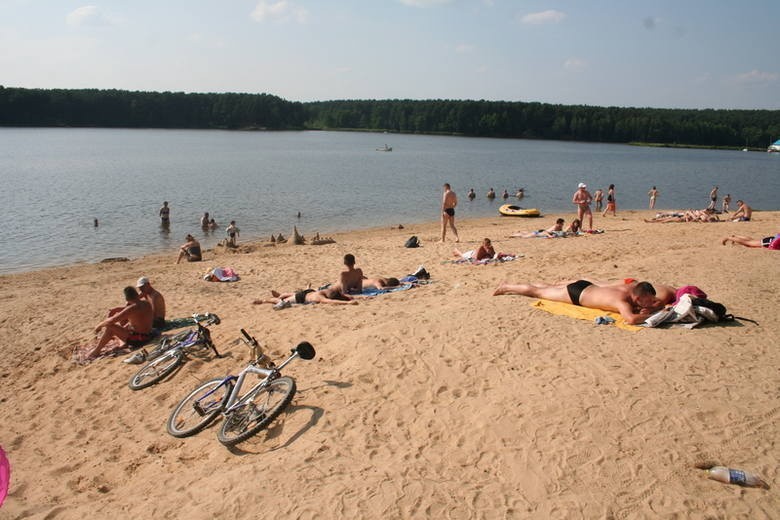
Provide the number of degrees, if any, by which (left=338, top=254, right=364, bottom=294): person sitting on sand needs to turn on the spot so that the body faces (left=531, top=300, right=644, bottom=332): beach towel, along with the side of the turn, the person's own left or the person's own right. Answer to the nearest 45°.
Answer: approximately 135° to the person's own right

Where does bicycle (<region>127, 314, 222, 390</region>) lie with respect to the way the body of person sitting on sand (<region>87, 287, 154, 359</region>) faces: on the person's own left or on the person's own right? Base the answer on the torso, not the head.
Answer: on the person's own left

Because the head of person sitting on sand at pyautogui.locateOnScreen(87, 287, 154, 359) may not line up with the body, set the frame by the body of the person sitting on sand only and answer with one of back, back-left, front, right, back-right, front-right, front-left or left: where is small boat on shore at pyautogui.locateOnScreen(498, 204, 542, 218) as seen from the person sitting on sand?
back-right

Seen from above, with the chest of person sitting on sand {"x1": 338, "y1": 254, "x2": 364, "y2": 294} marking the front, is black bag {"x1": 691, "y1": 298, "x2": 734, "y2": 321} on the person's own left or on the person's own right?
on the person's own right

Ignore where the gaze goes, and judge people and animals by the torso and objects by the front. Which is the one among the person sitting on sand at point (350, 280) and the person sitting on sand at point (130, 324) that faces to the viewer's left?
the person sitting on sand at point (130, 324)

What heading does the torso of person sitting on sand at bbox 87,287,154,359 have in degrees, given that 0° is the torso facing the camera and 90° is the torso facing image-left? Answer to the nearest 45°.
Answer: approximately 90°

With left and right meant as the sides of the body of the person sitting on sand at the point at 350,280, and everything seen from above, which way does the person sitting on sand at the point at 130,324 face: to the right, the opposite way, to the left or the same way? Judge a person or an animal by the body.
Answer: to the left

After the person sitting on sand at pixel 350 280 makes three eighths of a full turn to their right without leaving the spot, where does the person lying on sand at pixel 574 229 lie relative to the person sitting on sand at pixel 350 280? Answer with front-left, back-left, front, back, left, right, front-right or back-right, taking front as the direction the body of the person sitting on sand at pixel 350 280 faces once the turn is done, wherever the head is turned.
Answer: left

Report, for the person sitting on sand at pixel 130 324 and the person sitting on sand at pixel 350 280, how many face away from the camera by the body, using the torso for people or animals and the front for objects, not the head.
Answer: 1

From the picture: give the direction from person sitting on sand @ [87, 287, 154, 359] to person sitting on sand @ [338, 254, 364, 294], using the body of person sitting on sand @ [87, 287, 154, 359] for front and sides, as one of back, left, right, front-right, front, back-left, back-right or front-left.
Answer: back

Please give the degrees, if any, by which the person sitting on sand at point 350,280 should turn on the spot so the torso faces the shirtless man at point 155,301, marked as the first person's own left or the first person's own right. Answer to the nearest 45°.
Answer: approximately 90° to the first person's own left

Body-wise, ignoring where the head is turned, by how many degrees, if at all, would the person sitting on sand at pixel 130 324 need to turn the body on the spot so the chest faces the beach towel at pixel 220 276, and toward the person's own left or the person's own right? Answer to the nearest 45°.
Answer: approximately 135° to the person's own right

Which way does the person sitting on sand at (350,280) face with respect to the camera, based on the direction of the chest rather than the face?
away from the camera

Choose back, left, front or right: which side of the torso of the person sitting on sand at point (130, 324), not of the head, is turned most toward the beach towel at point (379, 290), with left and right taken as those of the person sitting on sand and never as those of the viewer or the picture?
back

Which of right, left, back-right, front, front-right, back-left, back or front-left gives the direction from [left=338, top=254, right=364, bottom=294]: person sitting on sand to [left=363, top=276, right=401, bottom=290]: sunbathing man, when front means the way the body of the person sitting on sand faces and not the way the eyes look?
front-right

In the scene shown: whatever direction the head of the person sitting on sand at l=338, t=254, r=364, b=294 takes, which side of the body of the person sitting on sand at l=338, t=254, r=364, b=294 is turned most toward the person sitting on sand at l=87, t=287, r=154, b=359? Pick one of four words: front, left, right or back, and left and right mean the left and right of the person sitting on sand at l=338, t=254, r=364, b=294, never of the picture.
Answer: left
